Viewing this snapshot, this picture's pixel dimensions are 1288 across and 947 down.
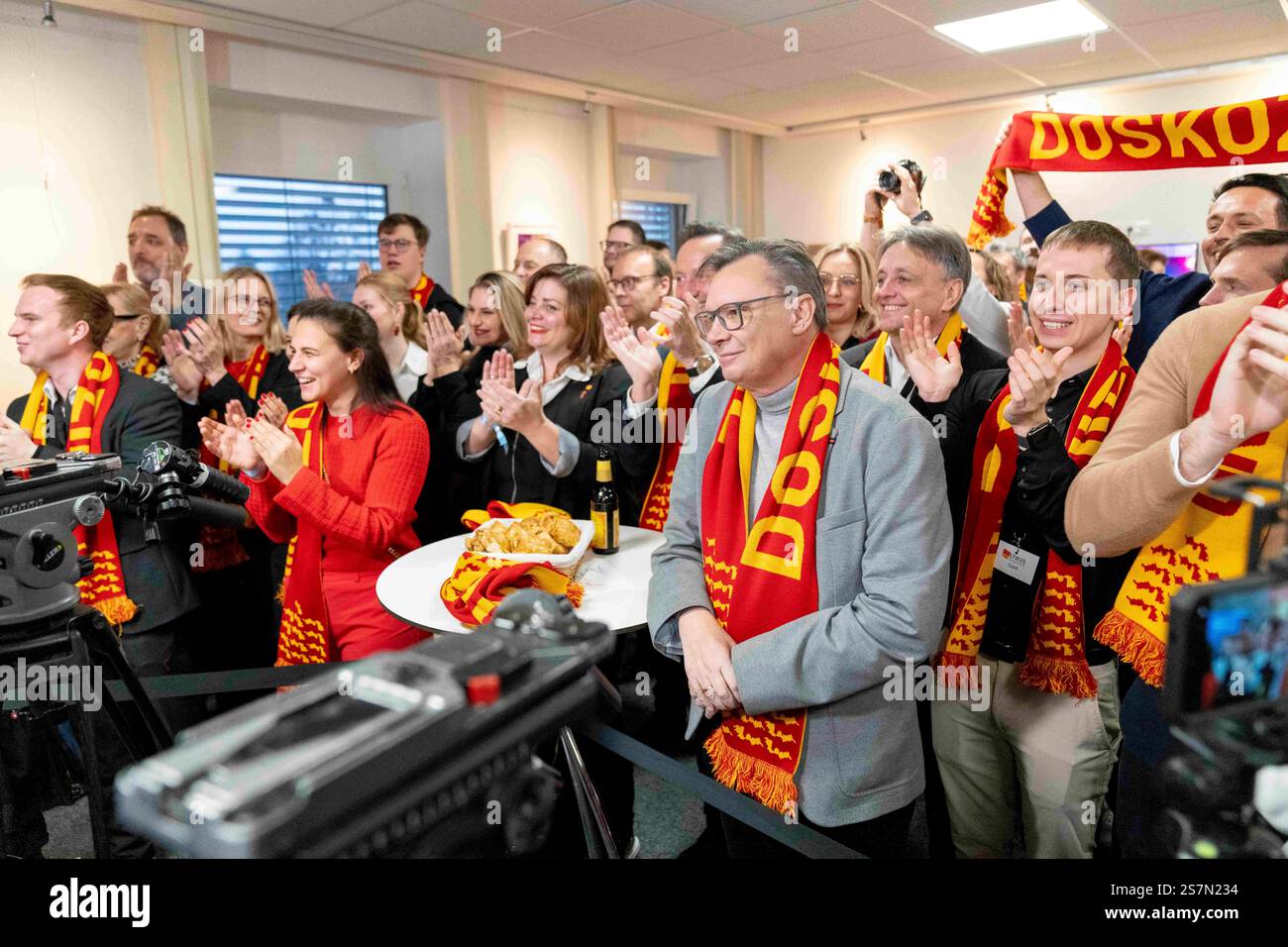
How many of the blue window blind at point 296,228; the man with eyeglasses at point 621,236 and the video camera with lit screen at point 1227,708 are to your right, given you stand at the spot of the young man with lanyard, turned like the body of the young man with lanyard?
2

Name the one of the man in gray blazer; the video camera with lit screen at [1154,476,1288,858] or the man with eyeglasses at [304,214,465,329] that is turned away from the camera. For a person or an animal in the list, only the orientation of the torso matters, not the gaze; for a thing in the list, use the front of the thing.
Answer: the video camera with lit screen

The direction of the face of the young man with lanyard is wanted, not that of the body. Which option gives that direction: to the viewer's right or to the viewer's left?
to the viewer's left

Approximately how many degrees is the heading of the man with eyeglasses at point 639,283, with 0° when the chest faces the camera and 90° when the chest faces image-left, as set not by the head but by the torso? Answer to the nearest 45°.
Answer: approximately 45°

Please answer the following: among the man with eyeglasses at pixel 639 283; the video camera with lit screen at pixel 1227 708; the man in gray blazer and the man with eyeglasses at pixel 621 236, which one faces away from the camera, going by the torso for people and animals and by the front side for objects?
the video camera with lit screen

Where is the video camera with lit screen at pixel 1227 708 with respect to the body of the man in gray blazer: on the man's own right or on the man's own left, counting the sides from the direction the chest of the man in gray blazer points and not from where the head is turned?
on the man's own left

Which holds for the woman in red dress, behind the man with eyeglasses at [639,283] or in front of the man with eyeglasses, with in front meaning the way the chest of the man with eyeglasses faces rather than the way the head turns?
in front

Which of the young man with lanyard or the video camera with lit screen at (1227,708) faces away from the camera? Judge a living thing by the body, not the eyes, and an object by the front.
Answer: the video camera with lit screen

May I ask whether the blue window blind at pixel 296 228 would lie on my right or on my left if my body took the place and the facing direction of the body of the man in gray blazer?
on my right

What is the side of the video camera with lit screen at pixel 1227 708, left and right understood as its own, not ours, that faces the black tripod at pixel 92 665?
left

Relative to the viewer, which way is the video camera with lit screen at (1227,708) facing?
away from the camera

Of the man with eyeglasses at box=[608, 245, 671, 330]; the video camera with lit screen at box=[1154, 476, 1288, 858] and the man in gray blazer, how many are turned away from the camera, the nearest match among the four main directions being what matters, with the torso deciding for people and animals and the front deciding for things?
1

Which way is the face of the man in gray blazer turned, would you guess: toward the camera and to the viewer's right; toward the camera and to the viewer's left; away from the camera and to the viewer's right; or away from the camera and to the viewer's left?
toward the camera and to the viewer's left

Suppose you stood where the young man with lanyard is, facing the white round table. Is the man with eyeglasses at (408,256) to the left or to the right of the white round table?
right

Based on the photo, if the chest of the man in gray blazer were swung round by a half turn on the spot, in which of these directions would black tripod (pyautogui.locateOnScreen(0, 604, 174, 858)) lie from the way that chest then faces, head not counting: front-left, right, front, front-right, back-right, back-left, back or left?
back-left
